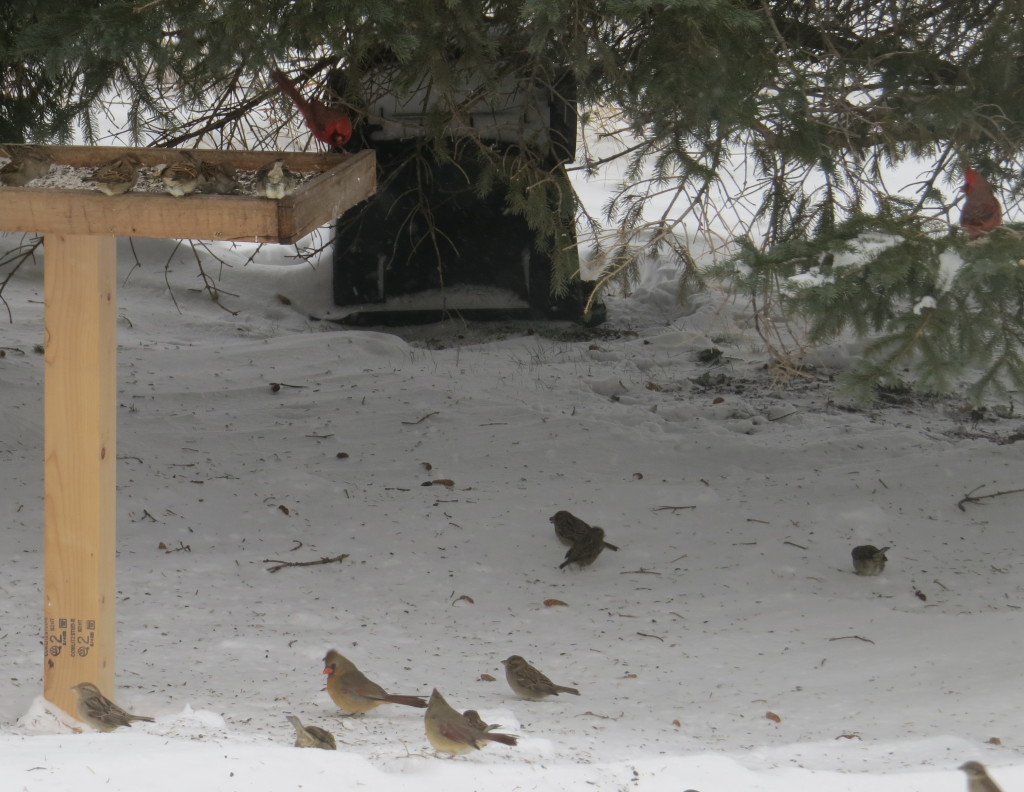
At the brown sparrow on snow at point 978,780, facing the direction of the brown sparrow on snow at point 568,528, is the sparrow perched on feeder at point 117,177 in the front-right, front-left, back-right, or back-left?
front-left

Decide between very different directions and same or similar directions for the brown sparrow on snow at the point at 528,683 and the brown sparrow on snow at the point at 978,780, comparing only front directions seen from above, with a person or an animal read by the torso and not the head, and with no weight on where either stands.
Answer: same or similar directions

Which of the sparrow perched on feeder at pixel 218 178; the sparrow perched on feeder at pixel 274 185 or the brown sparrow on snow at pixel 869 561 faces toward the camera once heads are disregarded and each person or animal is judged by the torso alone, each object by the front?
the sparrow perched on feeder at pixel 274 185

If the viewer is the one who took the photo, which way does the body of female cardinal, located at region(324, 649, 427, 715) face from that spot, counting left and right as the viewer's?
facing to the left of the viewer

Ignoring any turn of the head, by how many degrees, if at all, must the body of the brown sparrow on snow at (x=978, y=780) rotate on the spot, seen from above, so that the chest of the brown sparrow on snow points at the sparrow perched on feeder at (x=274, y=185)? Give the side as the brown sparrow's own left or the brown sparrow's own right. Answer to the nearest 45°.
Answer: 0° — it already faces it

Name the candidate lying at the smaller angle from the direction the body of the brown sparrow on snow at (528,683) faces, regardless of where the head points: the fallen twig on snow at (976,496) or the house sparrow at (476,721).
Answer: the house sparrow

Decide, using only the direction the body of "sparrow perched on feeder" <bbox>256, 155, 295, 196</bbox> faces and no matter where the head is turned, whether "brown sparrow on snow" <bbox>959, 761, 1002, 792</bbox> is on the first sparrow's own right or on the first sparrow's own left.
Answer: on the first sparrow's own left

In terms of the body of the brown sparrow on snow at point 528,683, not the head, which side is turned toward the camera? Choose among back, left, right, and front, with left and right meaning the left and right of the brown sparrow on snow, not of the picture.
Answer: left

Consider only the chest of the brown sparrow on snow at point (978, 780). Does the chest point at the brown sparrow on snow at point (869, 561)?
no

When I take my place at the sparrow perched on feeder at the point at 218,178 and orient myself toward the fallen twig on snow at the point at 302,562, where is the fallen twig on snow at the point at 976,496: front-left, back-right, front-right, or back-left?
front-right
